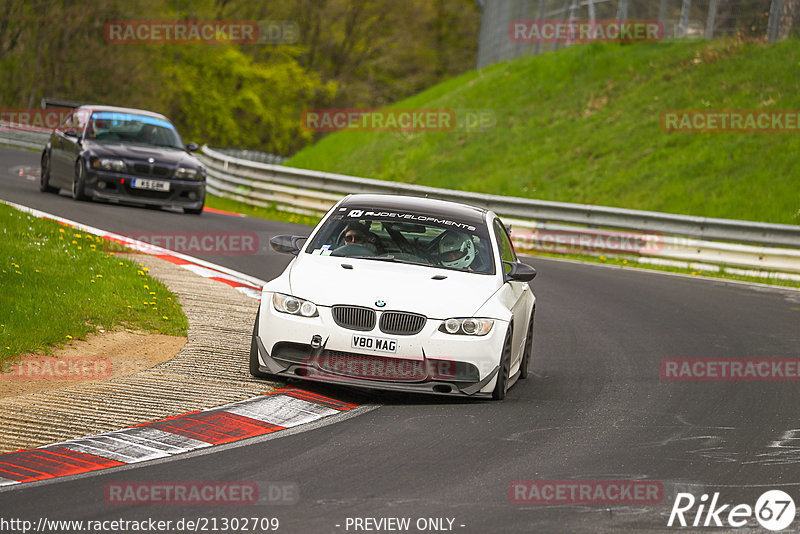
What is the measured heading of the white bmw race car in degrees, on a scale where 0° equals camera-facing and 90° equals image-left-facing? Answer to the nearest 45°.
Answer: approximately 0°

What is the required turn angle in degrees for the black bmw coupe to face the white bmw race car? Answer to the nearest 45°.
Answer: approximately 45° to its right

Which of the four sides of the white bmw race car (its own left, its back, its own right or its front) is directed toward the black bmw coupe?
back

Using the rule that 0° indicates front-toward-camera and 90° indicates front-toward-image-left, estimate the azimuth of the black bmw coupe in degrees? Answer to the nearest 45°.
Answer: approximately 315°

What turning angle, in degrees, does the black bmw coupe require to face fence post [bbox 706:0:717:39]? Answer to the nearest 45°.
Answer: approximately 90° to its left

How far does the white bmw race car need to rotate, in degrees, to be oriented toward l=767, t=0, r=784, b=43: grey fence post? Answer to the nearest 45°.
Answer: approximately 180°

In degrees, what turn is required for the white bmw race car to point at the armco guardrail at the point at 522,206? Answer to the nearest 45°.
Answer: approximately 180°

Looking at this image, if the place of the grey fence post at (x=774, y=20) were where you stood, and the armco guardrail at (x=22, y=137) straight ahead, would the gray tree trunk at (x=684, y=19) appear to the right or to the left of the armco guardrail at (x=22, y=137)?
right
